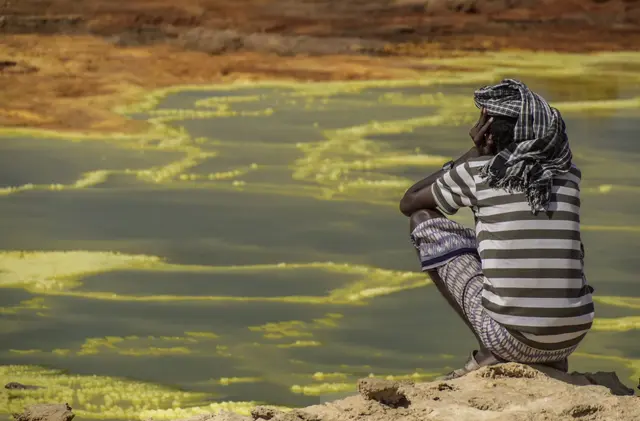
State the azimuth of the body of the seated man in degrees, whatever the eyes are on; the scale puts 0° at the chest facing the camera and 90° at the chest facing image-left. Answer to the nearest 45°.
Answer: approximately 135°

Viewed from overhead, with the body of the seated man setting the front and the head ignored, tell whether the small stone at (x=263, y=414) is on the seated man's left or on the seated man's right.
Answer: on the seated man's left
